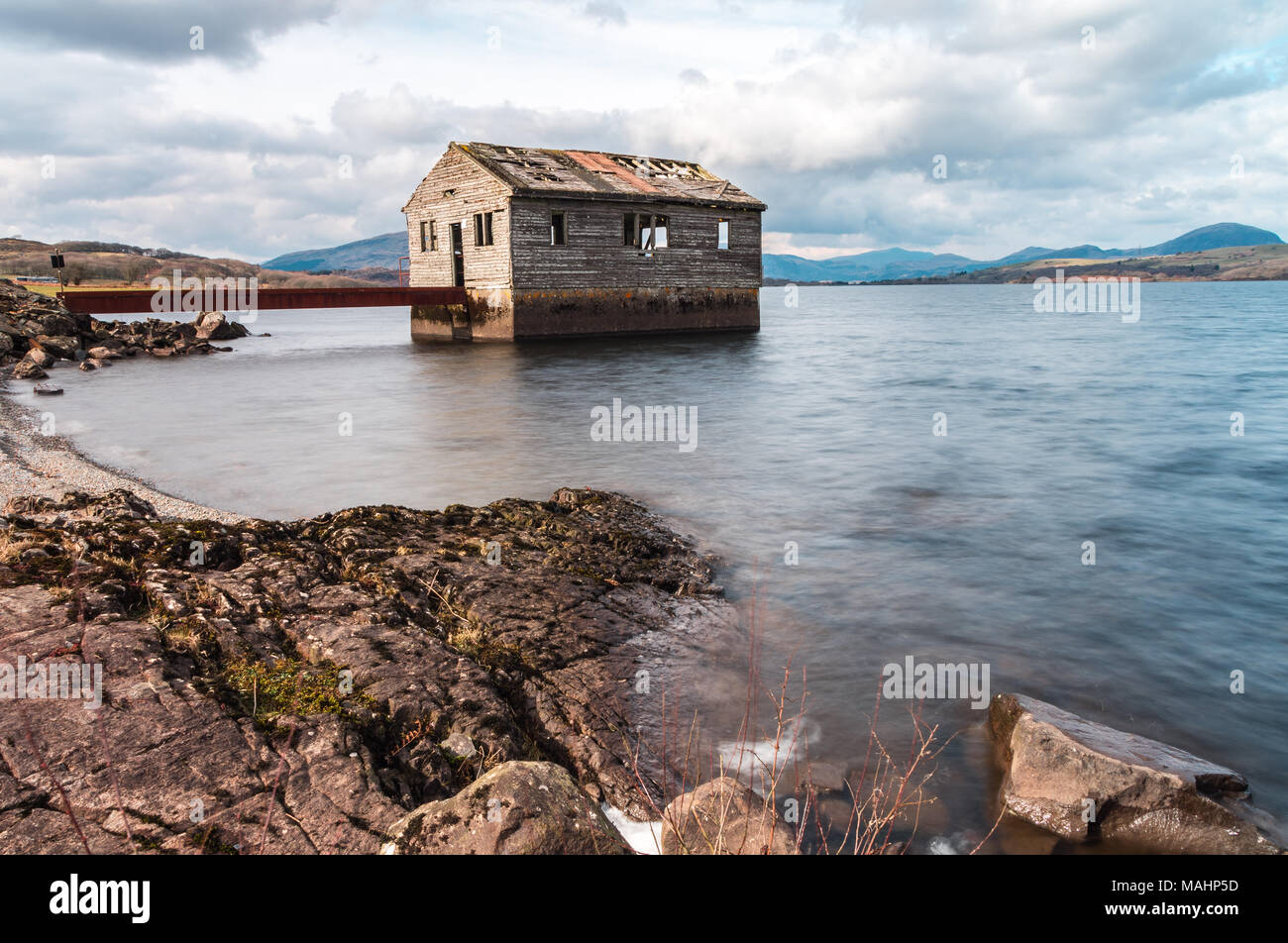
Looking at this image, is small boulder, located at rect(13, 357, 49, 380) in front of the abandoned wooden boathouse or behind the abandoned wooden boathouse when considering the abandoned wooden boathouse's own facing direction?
in front

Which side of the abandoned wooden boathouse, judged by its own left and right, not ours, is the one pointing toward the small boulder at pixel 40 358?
front

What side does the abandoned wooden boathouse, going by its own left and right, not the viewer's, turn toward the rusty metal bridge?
front

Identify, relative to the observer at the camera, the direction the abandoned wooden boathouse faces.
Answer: facing the viewer and to the left of the viewer

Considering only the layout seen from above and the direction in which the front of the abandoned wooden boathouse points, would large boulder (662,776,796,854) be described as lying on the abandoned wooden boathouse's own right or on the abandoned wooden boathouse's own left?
on the abandoned wooden boathouse's own left
